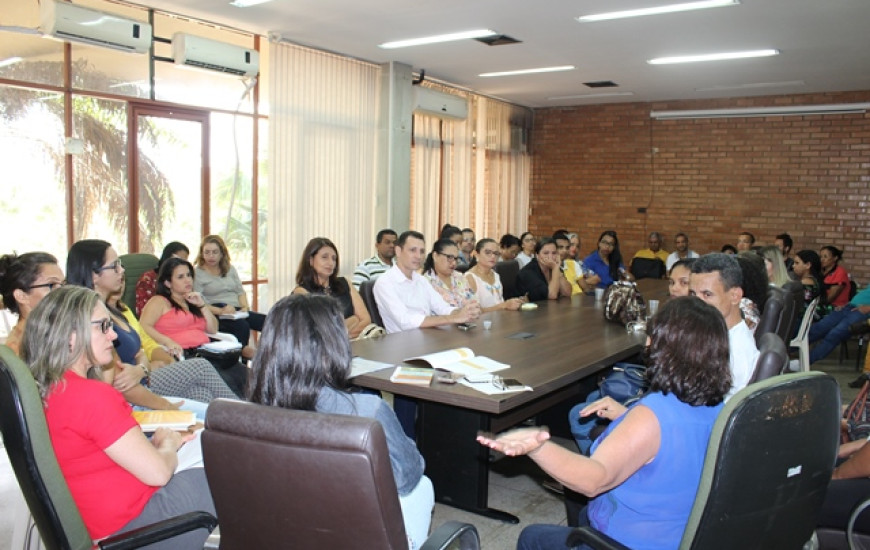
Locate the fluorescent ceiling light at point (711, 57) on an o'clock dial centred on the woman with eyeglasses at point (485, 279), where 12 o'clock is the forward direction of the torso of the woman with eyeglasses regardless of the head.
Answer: The fluorescent ceiling light is roughly at 9 o'clock from the woman with eyeglasses.

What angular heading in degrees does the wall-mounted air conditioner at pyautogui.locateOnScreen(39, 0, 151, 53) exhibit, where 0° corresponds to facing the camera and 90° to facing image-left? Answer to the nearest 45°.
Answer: approximately 315°

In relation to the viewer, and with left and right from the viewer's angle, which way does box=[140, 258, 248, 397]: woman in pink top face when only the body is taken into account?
facing the viewer and to the right of the viewer

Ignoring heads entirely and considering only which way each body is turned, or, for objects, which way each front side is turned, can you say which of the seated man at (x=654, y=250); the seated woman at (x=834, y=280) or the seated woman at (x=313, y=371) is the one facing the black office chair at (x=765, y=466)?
the seated man

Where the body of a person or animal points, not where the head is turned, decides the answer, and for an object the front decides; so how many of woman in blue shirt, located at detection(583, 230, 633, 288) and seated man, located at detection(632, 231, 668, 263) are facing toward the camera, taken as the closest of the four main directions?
2

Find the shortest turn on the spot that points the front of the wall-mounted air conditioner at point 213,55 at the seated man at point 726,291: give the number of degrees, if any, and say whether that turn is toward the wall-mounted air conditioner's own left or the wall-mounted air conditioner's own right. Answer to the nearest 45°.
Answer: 0° — it already faces them

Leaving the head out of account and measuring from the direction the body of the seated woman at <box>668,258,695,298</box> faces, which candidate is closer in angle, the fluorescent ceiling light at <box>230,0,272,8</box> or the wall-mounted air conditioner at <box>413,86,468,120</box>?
the fluorescent ceiling light

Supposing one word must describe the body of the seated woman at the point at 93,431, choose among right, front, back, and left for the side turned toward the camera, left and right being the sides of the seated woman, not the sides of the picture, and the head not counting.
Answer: right

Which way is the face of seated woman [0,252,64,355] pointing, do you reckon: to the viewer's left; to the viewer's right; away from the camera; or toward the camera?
to the viewer's right

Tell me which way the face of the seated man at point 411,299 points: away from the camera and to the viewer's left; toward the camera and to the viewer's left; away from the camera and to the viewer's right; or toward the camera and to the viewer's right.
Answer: toward the camera and to the viewer's right

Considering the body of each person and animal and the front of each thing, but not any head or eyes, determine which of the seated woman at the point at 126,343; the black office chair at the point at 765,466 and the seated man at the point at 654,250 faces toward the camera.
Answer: the seated man

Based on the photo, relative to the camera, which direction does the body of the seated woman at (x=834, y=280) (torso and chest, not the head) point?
to the viewer's left

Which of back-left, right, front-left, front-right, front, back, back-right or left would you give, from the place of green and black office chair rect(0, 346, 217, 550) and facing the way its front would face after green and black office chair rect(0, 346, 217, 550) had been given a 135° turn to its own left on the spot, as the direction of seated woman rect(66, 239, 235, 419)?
front-right

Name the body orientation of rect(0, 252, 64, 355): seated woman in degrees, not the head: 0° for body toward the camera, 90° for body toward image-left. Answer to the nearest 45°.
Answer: approximately 270°

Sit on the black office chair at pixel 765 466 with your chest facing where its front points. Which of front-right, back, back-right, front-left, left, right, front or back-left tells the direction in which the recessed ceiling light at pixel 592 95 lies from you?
front-right
